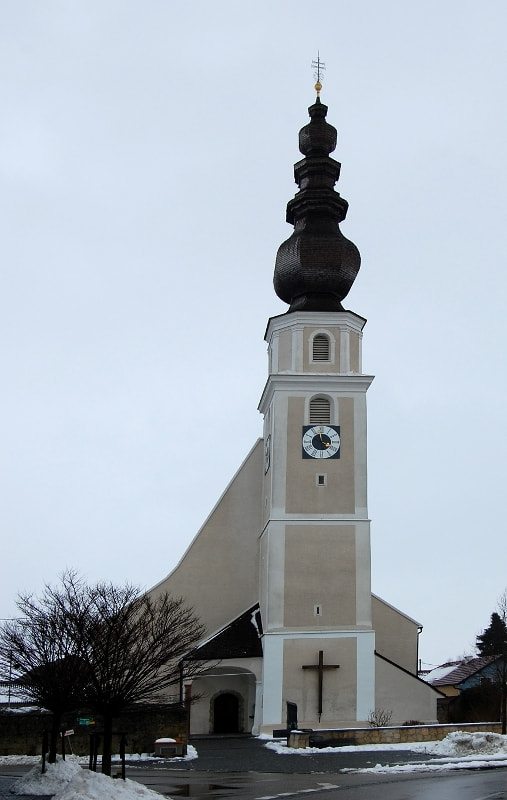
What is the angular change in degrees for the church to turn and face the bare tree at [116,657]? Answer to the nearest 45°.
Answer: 0° — it already faces it

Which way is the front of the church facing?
toward the camera

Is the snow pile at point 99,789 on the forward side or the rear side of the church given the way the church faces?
on the forward side

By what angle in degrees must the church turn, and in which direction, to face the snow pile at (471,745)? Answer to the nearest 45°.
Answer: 0° — it already faces it

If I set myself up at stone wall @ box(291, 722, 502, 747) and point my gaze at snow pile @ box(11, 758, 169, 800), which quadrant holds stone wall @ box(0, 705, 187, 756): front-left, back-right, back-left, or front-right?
front-right

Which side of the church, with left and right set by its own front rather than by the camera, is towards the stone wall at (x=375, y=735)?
front

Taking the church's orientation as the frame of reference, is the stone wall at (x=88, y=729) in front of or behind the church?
in front

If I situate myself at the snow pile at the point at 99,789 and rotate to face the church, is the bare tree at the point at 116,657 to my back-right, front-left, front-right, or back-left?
front-left

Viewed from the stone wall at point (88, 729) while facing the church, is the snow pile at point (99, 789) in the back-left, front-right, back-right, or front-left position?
back-right
